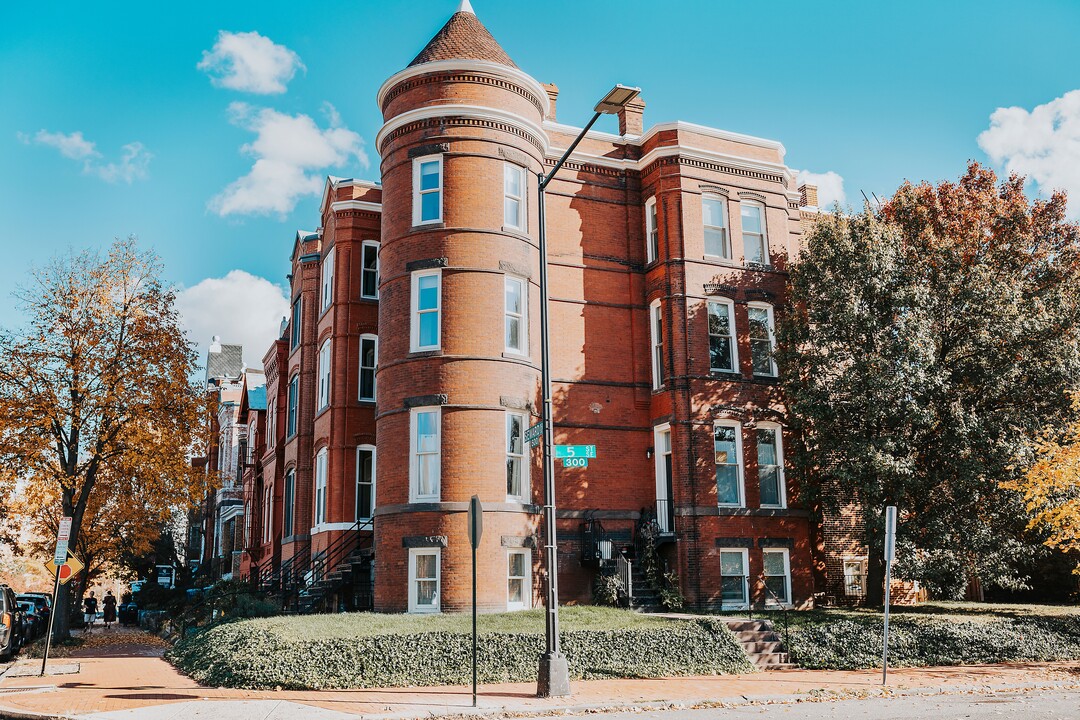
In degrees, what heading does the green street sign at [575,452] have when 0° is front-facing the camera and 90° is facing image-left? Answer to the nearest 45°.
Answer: approximately 0°

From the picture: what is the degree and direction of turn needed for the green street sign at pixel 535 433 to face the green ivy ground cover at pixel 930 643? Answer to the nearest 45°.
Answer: approximately 180°

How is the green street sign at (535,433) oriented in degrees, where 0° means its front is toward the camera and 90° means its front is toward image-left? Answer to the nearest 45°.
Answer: approximately 45°

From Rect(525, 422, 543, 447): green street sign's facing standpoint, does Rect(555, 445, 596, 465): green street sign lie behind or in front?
behind

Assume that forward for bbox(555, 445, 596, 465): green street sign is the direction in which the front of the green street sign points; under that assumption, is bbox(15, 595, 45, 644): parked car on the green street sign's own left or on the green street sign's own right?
on the green street sign's own right
